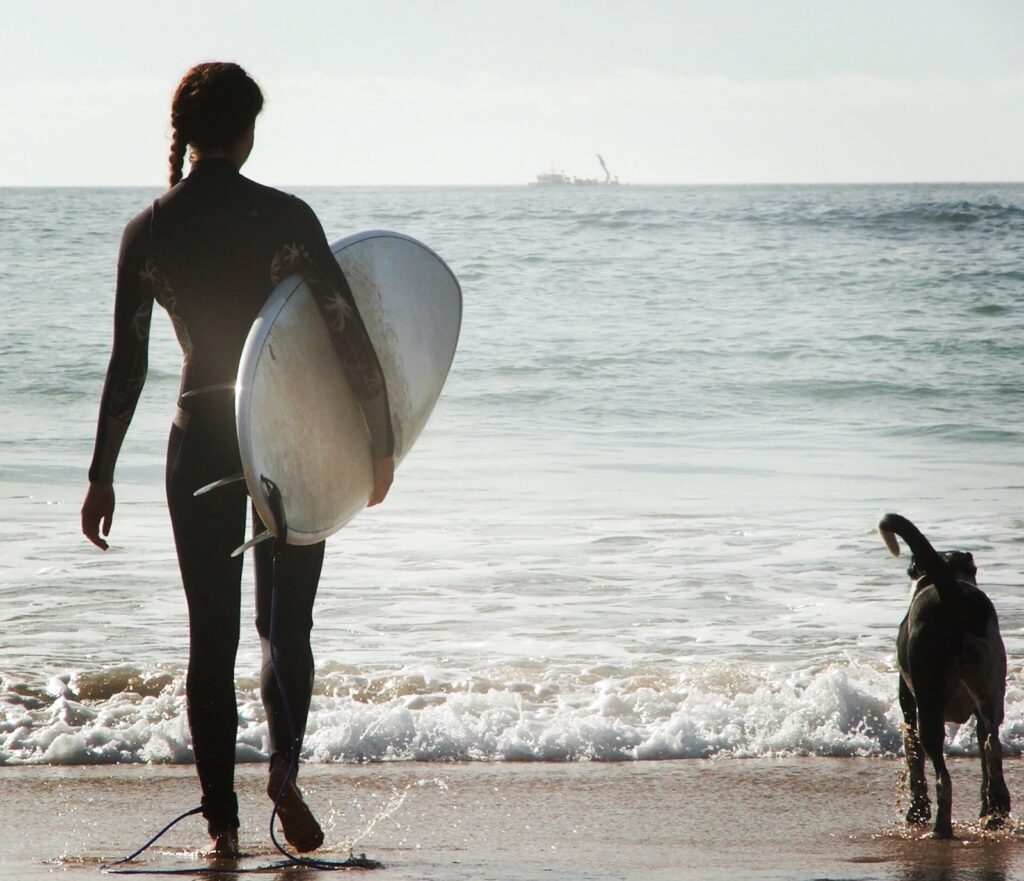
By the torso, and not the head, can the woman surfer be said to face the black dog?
no

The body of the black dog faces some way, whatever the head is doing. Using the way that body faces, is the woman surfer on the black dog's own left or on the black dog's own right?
on the black dog's own left

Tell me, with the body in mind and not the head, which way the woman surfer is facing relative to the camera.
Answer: away from the camera

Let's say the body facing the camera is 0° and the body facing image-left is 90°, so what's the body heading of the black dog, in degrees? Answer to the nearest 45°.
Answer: approximately 180°

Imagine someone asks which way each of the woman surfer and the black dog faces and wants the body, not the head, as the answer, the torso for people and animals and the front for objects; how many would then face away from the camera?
2

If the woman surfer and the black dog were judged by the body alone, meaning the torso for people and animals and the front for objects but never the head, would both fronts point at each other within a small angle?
no
